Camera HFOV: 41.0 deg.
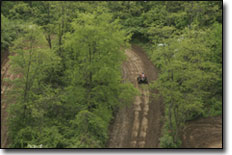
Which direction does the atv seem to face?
toward the camera
